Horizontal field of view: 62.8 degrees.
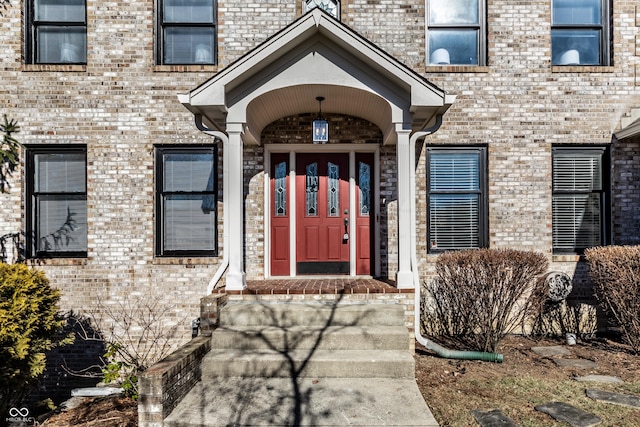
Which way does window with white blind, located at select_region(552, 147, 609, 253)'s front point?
toward the camera

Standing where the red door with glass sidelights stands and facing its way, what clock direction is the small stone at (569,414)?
The small stone is roughly at 11 o'clock from the red door with glass sidelights.

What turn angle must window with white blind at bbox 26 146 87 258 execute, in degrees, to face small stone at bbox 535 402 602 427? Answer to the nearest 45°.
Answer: approximately 45° to its left

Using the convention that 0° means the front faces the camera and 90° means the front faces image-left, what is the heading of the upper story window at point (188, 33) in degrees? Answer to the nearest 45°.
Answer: approximately 0°

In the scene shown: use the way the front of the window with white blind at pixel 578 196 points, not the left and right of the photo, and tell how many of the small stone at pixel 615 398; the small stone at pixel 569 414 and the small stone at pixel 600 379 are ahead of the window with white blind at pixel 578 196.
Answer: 3

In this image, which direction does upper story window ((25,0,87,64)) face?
toward the camera

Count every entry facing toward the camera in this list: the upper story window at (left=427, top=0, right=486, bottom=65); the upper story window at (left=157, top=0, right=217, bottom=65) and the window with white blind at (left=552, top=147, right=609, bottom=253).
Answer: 3

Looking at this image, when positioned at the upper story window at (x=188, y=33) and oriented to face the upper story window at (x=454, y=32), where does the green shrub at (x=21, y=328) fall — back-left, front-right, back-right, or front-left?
back-right

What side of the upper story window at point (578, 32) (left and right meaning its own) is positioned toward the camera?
front
